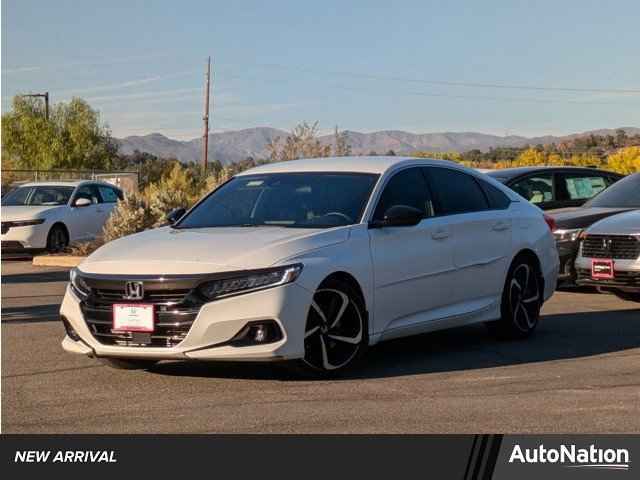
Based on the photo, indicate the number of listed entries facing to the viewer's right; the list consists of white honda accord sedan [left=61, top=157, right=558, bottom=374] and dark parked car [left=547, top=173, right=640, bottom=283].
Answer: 0

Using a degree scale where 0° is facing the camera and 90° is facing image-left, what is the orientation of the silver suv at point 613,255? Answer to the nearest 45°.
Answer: approximately 45°

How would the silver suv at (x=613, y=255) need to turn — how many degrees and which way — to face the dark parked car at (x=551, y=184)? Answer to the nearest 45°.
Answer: approximately 135° to its right

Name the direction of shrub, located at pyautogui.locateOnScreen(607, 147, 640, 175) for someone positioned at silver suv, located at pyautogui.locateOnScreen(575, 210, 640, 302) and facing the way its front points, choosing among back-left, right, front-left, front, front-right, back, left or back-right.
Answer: back-right

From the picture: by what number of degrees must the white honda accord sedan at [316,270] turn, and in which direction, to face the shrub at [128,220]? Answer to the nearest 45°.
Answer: approximately 135° to its right

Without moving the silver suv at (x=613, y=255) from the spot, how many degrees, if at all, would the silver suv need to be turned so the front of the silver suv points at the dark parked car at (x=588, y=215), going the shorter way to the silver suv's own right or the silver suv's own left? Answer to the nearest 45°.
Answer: approximately 135° to the silver suv's own right

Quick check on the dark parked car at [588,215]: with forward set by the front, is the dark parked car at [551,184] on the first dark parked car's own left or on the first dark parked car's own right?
on the first dark parked car's own right

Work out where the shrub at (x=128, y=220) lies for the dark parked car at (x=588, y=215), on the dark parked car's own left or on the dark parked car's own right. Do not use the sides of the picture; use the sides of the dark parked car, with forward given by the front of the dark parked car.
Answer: on the dark parked car's own right
